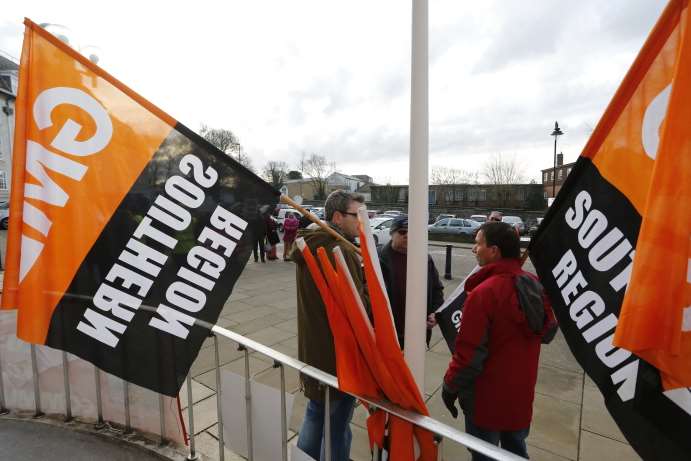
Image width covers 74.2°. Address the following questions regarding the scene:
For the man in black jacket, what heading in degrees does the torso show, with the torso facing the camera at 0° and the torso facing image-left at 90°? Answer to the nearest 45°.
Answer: approximately 0°

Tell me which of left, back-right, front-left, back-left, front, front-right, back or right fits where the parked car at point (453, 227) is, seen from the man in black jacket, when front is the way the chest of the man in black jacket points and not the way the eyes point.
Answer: back

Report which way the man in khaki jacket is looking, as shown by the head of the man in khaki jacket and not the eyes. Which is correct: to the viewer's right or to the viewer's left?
to the viewer's right

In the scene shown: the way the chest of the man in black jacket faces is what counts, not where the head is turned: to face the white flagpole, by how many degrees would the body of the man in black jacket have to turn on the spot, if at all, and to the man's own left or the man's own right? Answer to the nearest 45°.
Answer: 0° — they already face it

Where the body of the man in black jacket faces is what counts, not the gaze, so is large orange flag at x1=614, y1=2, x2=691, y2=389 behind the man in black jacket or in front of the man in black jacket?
in front

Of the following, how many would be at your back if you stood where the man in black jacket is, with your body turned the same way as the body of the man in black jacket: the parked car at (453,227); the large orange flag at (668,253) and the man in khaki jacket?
1

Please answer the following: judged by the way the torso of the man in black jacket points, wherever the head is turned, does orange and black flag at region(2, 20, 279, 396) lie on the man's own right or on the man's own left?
on the man's own right

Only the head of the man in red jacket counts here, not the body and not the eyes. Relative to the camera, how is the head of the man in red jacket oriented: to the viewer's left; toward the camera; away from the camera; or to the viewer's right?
to the viewer's left
